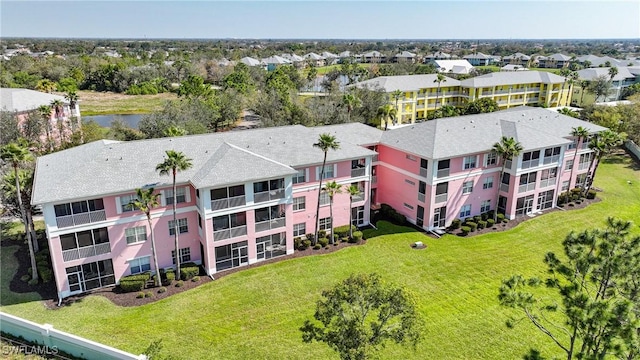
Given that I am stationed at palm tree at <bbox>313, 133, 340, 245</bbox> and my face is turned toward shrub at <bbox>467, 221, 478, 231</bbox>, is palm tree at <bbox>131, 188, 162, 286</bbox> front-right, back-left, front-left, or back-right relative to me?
back-right

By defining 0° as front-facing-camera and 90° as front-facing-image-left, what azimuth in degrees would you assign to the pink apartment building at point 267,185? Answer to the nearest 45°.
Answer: approximately 315°

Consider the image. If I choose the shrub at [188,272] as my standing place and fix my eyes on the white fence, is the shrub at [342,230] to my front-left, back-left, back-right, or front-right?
back-left

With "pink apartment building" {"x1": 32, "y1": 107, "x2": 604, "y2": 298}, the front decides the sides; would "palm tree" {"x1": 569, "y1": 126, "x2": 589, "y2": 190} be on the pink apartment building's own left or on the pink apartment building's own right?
on the pink apartment building's own left
